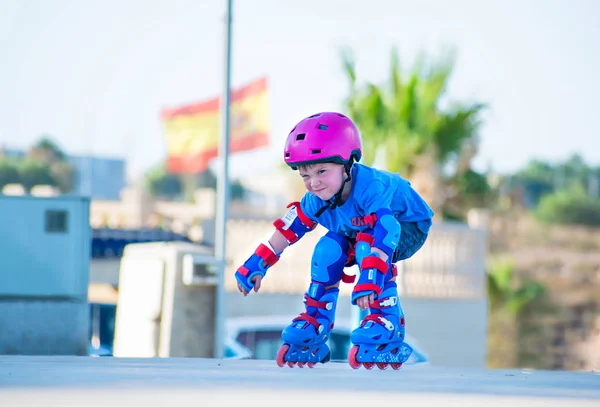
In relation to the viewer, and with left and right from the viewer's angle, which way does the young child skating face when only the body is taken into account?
facing the viewer and to the left of the viewer

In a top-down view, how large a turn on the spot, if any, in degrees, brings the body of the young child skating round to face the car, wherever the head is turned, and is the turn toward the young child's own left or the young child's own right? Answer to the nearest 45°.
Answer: approximately 135° to the young child's own right

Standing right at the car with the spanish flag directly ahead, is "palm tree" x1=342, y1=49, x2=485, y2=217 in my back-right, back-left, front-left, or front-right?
front-right

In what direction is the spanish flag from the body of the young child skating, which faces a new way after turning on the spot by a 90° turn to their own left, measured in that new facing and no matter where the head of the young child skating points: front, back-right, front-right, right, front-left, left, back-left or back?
back-left

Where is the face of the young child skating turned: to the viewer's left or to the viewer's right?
to the viewer's left

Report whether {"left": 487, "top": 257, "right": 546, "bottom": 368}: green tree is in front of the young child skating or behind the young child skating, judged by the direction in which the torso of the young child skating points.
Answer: behind
